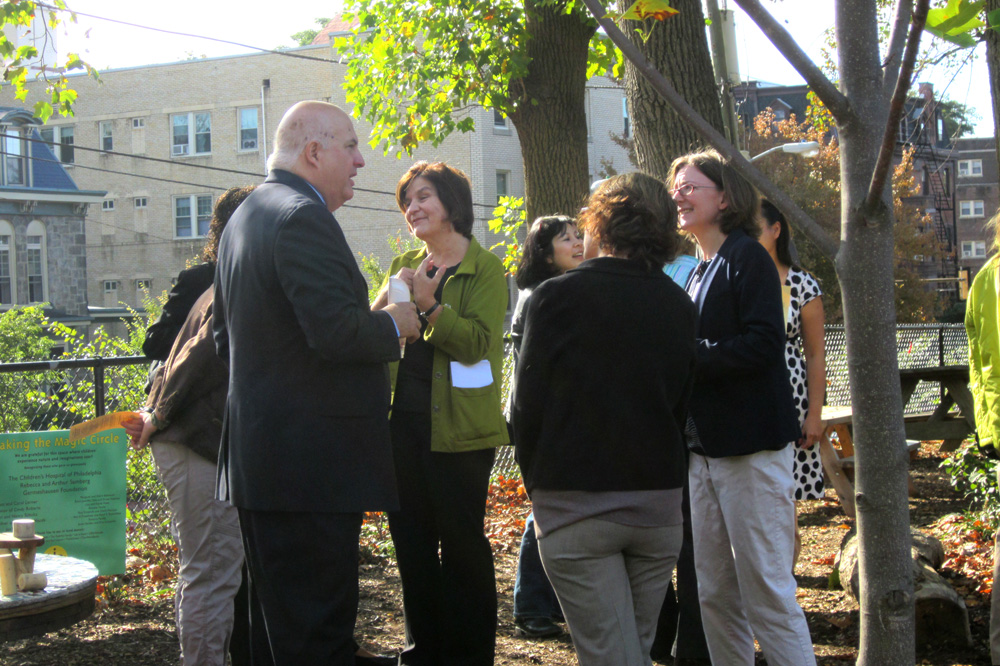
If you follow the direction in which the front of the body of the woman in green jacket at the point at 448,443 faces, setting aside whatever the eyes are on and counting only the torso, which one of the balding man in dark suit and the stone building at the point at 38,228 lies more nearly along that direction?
the balding man in dark suit

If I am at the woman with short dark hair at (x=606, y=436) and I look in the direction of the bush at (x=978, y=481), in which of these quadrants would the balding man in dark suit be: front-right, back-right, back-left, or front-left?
back-left

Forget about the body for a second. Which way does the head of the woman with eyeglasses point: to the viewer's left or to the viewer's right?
to the viewer's left

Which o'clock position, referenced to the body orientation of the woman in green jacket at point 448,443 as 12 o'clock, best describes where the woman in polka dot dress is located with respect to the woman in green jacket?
The woman in polka dot dress is roughly at 7 o'clock from the woman in green jacket.

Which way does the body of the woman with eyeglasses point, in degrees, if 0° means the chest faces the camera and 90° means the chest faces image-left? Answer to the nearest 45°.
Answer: approximately 45°

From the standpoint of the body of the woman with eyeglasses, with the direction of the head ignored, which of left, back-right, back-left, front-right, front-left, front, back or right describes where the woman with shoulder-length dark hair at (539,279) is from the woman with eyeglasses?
right

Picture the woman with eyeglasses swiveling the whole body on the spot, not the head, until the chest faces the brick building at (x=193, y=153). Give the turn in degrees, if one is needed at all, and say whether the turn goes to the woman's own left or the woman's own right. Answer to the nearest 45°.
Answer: approximately 90° to the woman's own right

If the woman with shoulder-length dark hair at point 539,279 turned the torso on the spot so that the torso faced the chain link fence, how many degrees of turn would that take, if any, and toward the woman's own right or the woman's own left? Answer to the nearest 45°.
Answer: approximately 135° to the woman's own left

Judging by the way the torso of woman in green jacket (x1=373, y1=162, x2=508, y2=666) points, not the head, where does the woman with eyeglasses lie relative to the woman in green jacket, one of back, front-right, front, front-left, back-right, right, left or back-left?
left

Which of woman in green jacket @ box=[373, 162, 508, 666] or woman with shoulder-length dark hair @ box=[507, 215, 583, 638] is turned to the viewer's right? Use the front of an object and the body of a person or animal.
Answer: the woman with shoulder-length dark hair

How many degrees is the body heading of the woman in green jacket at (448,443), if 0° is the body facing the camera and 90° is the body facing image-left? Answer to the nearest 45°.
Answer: approximately 45°
